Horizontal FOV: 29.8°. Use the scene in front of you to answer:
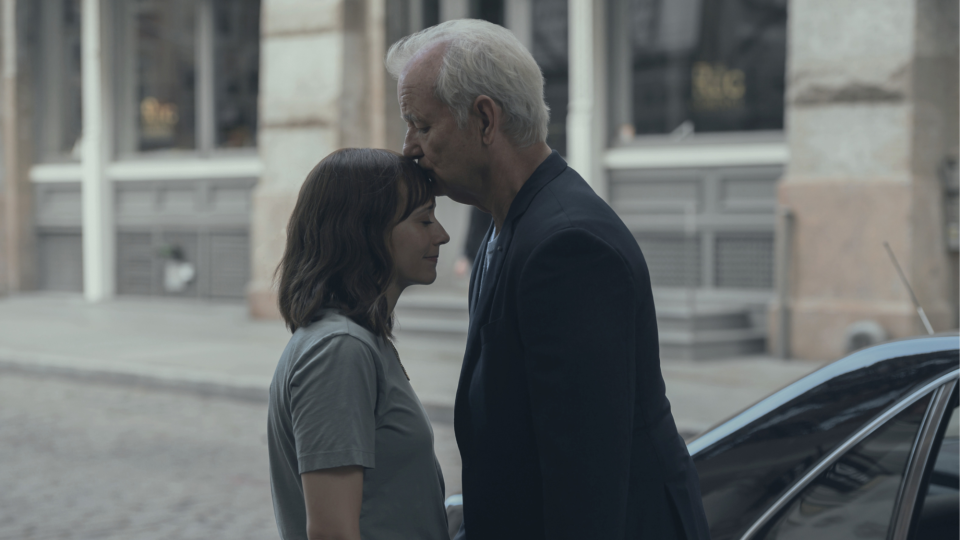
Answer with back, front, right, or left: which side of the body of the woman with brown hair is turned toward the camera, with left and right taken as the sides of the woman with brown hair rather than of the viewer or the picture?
right

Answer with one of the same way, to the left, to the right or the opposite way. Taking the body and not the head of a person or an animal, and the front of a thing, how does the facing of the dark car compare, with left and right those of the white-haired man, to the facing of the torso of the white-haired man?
the opposite way

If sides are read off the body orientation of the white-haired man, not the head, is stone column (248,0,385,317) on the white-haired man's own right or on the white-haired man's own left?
on the white-haired man's own right

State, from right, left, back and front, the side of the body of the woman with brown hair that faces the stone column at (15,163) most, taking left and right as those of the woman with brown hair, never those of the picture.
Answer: left

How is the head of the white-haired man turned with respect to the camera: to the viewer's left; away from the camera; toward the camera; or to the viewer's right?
to the viewer's left

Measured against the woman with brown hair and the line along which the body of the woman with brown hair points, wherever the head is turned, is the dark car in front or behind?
in front

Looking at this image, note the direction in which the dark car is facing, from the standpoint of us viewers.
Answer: facing to the right of the viewer

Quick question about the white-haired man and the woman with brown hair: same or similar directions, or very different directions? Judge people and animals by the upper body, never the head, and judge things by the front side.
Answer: very different directions

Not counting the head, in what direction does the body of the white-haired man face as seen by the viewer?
to the viewer's left

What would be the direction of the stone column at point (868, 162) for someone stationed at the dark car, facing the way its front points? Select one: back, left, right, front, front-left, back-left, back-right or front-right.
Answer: left

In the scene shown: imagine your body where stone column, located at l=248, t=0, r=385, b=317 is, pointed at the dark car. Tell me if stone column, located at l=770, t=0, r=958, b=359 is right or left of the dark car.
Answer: left
